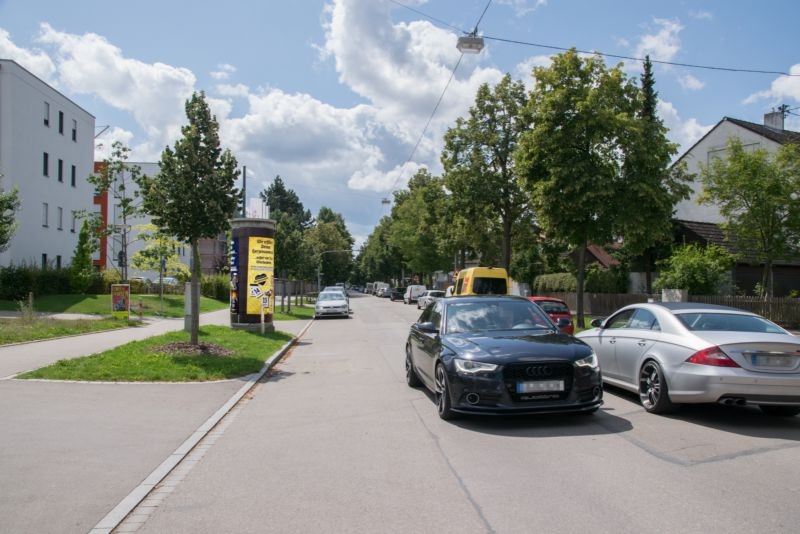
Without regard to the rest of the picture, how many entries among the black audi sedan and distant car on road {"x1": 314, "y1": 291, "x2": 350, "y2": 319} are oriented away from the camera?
0

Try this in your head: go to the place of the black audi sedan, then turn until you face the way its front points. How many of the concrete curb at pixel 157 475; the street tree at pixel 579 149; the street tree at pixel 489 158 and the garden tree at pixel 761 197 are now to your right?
1

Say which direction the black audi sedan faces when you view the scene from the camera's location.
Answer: facing the viewer and to the right of the viewer

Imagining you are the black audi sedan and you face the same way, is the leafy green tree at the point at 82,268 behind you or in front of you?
behind

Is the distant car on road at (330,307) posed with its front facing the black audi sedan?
yes

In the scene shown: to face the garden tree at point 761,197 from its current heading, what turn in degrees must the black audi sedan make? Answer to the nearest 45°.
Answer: approximately 90° to its left

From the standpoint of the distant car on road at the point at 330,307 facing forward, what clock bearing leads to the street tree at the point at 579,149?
The street tree is roughly at 11 o'clock from the distant car on road.

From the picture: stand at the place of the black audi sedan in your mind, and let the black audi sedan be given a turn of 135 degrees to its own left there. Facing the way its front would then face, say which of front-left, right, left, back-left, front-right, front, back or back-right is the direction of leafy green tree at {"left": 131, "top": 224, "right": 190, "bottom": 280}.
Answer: front-left

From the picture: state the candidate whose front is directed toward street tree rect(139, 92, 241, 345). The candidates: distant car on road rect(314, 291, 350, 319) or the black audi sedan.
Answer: the distant car on road

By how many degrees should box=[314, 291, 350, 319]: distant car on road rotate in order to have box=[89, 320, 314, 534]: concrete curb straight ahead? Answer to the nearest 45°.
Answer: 0° — it already faces it

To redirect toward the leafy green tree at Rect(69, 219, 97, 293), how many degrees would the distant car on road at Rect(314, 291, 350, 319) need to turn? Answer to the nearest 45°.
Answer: approximately 90° to its right

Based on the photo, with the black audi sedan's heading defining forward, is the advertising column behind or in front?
behind

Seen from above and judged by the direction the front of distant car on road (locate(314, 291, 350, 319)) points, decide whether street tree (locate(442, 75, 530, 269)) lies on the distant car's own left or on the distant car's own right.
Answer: on the distant car's own left

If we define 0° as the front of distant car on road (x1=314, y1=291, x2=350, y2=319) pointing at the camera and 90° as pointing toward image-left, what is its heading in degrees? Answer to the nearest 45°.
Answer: approximately 0°

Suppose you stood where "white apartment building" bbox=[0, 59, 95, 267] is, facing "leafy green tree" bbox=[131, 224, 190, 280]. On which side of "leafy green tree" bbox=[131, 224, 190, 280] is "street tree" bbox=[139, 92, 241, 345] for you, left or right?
right
